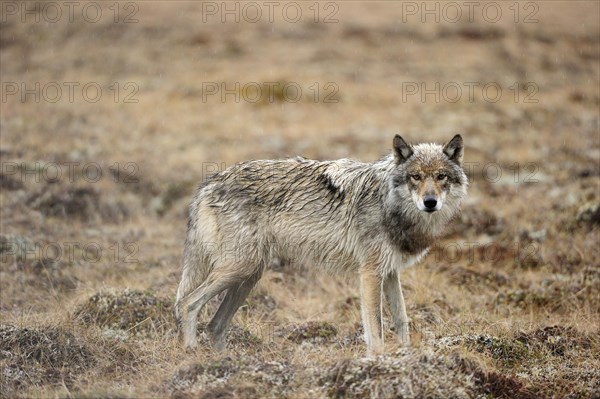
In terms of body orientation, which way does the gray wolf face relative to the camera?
to the viewer's right
